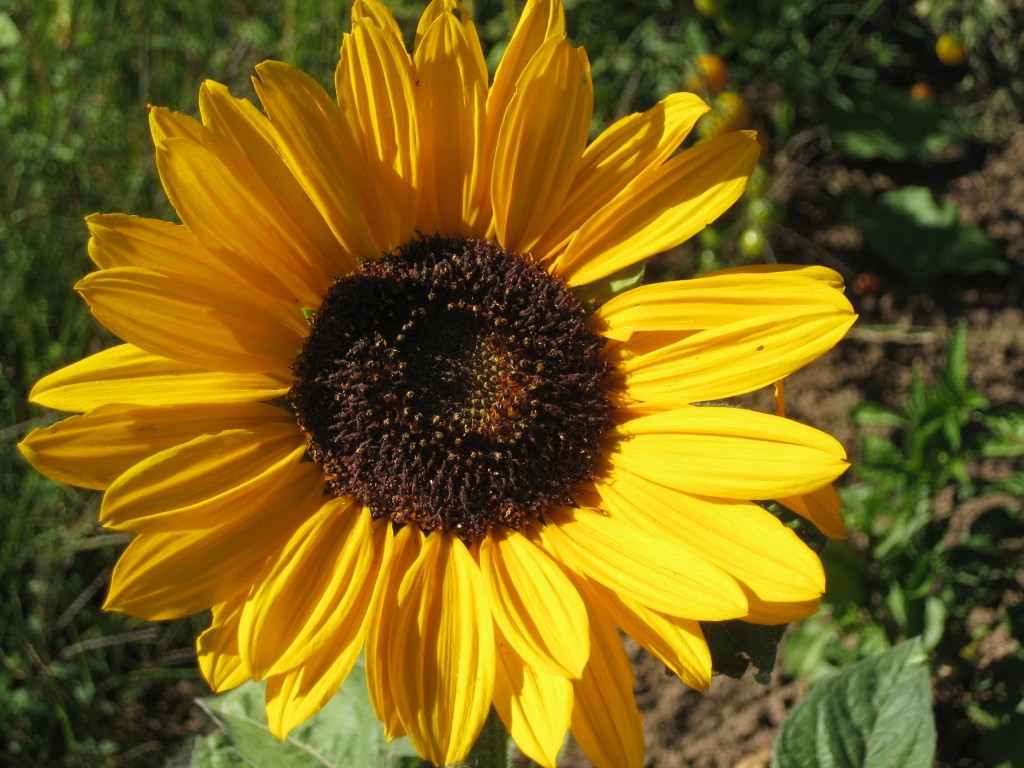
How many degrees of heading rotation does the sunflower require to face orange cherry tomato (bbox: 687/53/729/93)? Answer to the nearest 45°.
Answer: approximately 135° to its left

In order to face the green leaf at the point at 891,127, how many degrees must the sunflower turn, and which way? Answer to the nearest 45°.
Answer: approximately 135° to its left

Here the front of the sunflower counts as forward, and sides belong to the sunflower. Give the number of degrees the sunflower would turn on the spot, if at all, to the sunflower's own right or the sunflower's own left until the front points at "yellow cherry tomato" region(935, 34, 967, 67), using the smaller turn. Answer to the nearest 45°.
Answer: approximately 135° to the sunflower's own left

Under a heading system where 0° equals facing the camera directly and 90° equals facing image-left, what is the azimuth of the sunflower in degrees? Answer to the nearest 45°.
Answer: approximately 0°

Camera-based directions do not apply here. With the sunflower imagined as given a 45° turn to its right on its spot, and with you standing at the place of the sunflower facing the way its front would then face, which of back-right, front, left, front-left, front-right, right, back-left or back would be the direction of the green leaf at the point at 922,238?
back
